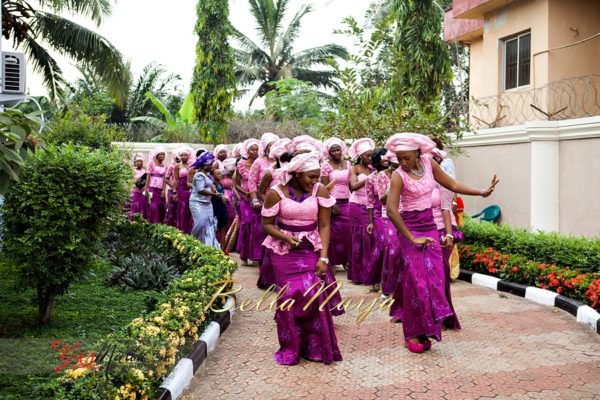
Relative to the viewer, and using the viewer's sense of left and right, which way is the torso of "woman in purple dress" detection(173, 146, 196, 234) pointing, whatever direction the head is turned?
facing the viewer and to the right of the viewer

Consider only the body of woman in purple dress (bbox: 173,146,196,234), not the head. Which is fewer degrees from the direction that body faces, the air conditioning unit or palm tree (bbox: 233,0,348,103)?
the air conditioning unit

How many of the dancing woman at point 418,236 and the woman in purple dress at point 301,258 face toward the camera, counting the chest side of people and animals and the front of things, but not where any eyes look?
2

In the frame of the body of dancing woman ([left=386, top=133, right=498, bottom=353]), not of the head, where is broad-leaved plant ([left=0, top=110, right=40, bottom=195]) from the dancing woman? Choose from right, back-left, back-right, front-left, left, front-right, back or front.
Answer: front-right

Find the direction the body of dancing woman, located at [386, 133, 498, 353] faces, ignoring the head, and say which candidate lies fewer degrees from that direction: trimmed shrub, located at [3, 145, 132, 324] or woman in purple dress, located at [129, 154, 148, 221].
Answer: the trimmed shrub

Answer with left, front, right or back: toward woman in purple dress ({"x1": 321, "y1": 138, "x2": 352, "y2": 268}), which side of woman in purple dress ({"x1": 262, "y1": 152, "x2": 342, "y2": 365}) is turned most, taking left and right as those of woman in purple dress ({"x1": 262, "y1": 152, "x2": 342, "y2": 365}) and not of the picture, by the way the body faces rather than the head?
back

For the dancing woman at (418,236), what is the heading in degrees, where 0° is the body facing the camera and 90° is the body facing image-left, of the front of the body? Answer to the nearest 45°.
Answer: approximately 0°

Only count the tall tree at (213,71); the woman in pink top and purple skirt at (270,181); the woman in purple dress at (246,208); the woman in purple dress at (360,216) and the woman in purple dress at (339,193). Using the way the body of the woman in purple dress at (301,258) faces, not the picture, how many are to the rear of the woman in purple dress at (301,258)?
5
